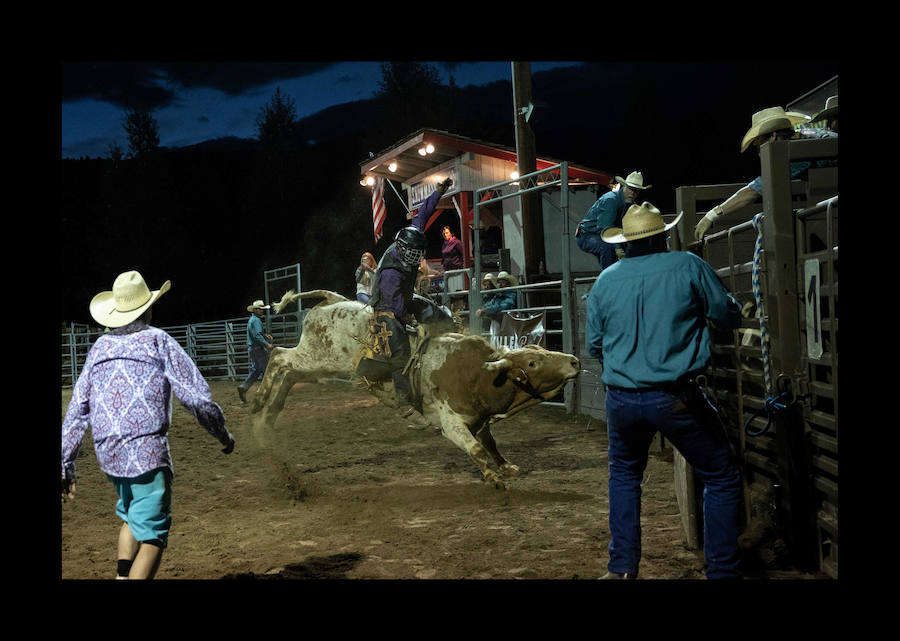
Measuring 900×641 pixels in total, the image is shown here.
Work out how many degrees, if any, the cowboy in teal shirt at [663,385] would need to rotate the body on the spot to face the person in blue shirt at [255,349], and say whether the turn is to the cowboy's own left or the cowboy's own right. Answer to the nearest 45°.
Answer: approximately 45° to the cowboy's own left

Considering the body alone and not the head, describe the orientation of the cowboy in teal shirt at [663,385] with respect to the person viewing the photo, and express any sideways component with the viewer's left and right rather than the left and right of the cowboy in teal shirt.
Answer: facing away from the viewer

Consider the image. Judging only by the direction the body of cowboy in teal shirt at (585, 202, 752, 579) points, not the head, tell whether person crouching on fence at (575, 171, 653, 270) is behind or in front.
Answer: in front

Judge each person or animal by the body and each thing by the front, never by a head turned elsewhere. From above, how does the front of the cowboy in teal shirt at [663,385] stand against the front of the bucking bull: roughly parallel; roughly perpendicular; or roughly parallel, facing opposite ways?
roughly perpendicular

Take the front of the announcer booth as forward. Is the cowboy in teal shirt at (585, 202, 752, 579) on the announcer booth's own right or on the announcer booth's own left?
on the announcer booth's own left

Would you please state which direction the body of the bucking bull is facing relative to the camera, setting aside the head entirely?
to the viewer's right

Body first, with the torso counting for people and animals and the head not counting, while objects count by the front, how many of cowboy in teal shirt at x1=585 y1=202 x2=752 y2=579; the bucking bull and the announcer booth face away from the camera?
1

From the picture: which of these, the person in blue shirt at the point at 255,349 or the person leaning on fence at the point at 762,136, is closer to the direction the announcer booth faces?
the person in blue shirt

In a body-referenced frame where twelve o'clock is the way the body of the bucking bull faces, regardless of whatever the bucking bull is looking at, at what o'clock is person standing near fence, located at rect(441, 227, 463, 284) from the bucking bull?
The person standing near fence is roughly at 9 o'clock from the bucking bull.

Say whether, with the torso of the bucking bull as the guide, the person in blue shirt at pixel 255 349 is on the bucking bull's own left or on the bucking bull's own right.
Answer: on the bucking bull's own left

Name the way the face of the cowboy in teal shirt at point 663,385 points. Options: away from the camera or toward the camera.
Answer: away from the camera

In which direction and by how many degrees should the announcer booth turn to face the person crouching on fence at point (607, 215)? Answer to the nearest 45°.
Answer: approximately 45° to its left

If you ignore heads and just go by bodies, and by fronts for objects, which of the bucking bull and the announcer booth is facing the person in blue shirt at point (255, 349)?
the announcer booth

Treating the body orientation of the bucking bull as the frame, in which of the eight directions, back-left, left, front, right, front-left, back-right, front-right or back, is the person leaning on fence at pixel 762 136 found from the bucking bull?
front-right

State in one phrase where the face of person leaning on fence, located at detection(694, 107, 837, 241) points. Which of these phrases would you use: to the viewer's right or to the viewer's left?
to the viewer's left

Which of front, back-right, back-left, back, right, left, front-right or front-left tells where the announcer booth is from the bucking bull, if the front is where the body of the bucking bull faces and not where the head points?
left
